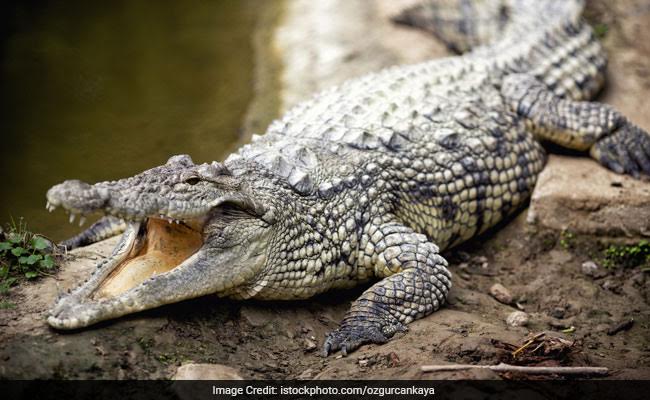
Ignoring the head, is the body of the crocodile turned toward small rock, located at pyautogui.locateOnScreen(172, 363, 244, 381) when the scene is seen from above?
yes

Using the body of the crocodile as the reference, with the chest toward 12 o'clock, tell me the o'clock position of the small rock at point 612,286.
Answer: The small rock is roughly at 7 o'clock from the crocodile.

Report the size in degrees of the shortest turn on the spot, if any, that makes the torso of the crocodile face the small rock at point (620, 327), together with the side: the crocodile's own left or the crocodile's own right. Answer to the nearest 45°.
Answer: approximately 135° to the crocodile's own left

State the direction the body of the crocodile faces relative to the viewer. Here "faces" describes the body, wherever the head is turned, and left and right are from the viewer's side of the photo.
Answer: facing the viewer and to the left of the viewer
